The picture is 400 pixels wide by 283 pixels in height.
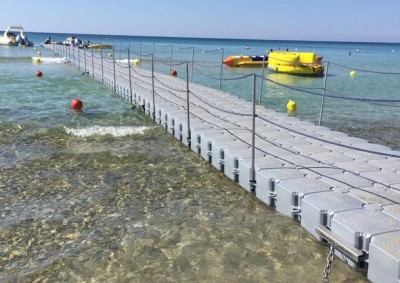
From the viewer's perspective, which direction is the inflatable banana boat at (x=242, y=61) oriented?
to the viewer's left
